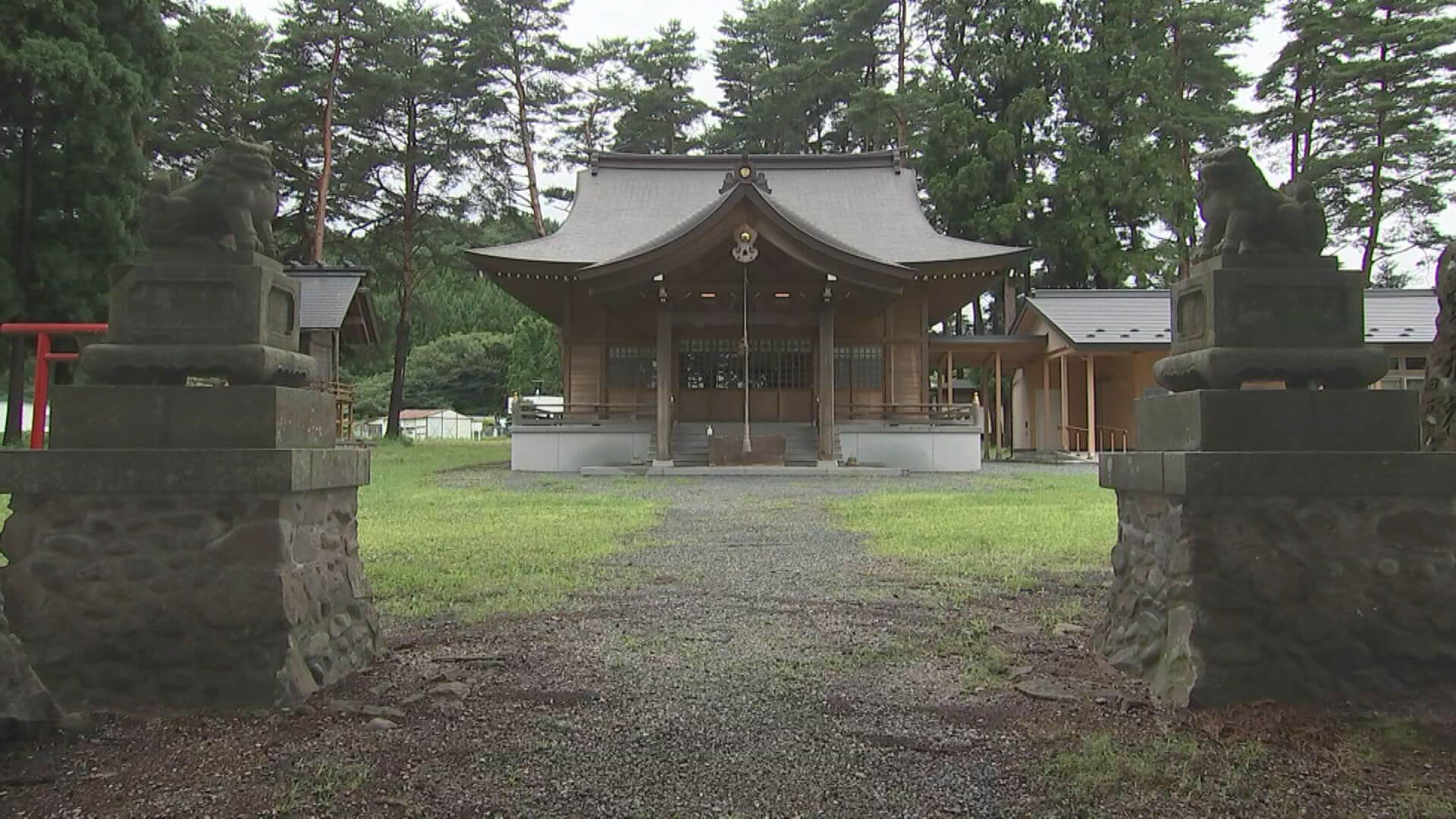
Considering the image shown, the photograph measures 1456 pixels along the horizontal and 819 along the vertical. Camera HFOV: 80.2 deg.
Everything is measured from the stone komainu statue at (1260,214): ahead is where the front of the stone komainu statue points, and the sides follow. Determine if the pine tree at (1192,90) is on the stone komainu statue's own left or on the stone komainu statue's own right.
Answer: on the stone komainu statue's own right

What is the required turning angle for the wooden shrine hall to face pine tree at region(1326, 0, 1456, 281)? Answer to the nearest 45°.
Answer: approximately 90° to its left

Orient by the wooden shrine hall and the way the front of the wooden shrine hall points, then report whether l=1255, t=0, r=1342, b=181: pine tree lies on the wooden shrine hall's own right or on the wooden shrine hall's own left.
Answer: on the wooden shrine hall's own left

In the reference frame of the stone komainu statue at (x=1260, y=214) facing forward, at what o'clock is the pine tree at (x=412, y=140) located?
The pine tree is roughly at 1 o'clock from the stone komainu statue.

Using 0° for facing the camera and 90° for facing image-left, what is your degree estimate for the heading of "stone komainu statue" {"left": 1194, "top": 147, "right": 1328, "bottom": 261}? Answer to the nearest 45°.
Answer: approximately 90°

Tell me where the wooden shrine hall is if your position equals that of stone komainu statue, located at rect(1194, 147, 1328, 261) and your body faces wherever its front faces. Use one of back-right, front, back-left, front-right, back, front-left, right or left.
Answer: front-right

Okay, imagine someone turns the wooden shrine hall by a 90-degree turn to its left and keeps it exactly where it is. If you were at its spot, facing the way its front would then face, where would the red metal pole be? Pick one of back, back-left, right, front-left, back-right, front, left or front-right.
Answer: back-right

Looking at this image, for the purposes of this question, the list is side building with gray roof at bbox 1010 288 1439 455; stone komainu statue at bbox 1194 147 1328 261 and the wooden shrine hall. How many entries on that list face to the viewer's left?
1

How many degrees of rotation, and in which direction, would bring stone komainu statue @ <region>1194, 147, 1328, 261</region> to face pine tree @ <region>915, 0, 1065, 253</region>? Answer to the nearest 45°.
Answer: approximately 90° to its right

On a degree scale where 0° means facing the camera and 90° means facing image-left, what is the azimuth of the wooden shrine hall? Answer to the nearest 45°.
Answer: approximately 0°

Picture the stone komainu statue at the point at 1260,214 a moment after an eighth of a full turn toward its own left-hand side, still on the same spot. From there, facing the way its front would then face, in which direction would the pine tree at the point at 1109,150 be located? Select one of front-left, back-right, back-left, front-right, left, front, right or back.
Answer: back-right
